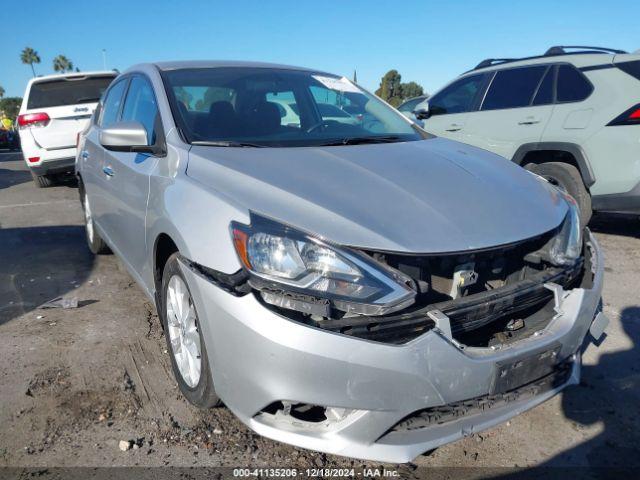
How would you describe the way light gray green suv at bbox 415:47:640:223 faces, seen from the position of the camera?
facing away from the viewer and to the left of the viewer

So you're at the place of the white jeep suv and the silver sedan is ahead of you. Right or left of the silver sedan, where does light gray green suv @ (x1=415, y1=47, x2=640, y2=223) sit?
left

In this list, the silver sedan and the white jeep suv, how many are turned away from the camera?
1

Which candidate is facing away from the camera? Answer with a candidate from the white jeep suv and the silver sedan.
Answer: the white jeep suv

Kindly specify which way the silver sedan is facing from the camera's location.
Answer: facing the viewer and to the right of the viewer

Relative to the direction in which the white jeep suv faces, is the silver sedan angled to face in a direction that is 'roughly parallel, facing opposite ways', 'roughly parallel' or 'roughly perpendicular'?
roughly parallel, facing opposite ways

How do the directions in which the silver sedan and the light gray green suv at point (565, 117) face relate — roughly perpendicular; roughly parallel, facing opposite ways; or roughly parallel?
roughly parallel, facing opposite ways

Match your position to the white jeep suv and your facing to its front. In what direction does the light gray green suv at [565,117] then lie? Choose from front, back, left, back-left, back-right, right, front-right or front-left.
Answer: back-right

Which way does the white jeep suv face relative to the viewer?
away from the camera

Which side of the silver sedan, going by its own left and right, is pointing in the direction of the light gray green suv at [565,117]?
left

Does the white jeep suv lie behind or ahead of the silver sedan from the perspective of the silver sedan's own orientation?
behind

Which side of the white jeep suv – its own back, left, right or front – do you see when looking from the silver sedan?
back

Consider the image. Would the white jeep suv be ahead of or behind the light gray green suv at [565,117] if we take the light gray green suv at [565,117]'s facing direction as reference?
ahead
